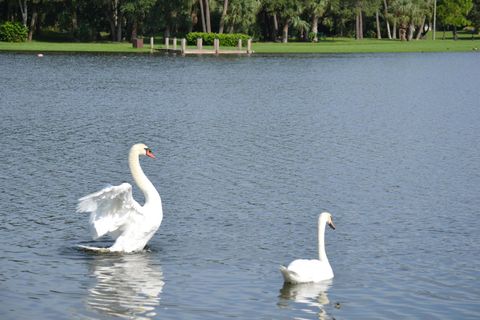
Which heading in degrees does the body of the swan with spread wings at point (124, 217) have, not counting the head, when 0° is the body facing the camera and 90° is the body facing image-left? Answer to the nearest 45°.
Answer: approximately 270°

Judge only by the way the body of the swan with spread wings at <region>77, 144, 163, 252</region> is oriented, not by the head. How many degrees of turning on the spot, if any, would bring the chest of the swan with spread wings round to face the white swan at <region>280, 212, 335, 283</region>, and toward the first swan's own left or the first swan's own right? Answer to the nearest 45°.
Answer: approximately 45° to the first swan's own right

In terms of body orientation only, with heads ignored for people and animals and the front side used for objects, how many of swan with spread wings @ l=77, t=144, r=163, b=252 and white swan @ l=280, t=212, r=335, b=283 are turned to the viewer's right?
2

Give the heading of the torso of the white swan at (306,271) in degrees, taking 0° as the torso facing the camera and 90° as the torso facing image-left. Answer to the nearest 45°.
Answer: approximately 270°

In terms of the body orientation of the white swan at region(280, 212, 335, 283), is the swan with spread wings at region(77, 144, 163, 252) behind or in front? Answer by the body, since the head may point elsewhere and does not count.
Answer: behind
